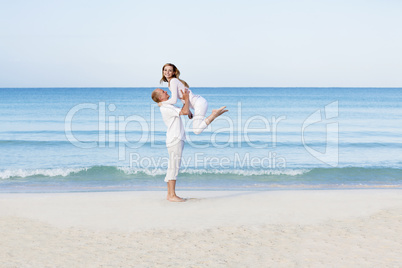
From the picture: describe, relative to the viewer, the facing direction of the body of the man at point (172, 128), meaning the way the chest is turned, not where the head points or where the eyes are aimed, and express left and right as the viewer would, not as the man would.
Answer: facing to the right of the viewer

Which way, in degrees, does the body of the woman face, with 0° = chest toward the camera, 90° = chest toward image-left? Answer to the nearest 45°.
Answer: approximately 90°
